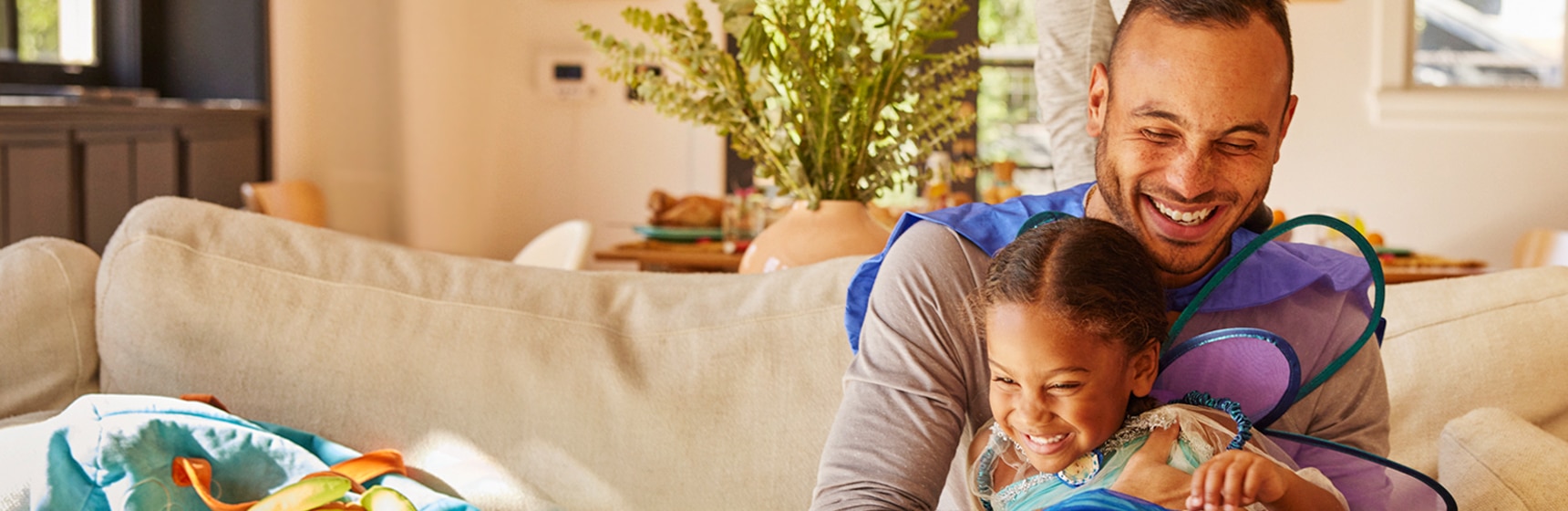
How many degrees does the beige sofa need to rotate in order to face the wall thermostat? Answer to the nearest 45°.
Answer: approximately 180°

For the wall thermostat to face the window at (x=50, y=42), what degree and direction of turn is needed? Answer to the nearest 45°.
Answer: approximately 45° to its right

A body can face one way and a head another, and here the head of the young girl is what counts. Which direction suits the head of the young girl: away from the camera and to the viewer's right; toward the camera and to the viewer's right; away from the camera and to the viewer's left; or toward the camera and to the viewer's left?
toward the camera and to the viewer's left

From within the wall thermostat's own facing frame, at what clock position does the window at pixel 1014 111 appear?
The window is roughly at 9 o'clock from the wall thermostat.

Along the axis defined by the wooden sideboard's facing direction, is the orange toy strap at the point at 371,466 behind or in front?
in front

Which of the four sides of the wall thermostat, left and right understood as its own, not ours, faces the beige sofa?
front

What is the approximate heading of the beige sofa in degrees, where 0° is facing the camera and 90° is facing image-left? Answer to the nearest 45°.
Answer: approximately 0°

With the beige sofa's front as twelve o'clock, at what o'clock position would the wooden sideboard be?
The wooden sideboard is roughly at 5 o'clock from the beige sofa.

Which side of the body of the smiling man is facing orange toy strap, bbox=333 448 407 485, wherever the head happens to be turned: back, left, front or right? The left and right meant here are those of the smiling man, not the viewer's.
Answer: right

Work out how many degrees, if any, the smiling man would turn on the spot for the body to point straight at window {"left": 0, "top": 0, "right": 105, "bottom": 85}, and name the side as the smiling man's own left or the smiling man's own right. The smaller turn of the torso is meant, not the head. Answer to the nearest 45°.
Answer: approximately 135° to the smiling man's own right

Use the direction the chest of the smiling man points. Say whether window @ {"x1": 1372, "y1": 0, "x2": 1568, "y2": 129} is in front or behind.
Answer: behind

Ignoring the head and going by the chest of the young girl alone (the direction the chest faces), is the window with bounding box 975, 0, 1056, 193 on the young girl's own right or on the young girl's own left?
on the young girl's own right
